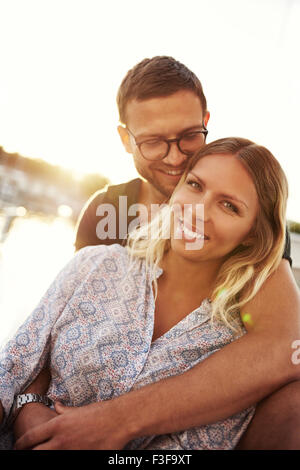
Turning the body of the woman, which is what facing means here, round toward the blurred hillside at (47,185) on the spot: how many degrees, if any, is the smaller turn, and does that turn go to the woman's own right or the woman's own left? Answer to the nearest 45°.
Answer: approximately 180°

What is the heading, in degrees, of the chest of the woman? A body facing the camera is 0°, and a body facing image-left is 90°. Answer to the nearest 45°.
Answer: approximately 0°

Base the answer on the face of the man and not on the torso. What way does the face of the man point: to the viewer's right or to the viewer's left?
to the viewer's right
